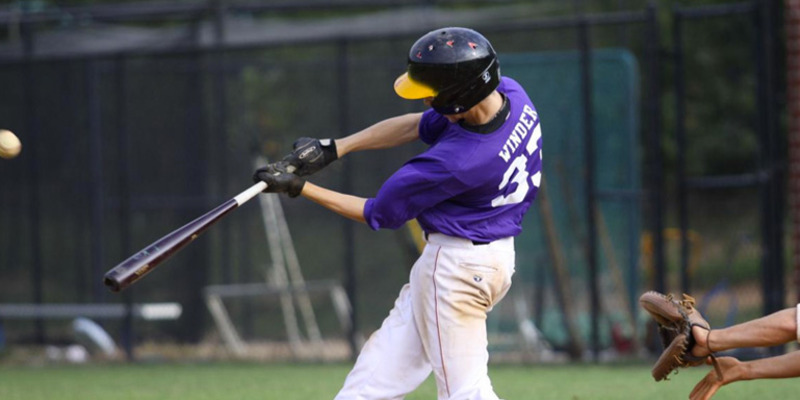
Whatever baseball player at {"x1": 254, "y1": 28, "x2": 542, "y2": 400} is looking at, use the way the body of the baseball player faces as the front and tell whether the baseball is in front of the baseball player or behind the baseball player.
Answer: in front

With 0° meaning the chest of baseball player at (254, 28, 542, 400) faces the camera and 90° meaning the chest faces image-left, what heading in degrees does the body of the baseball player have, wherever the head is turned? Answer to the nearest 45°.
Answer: approximately 135°
